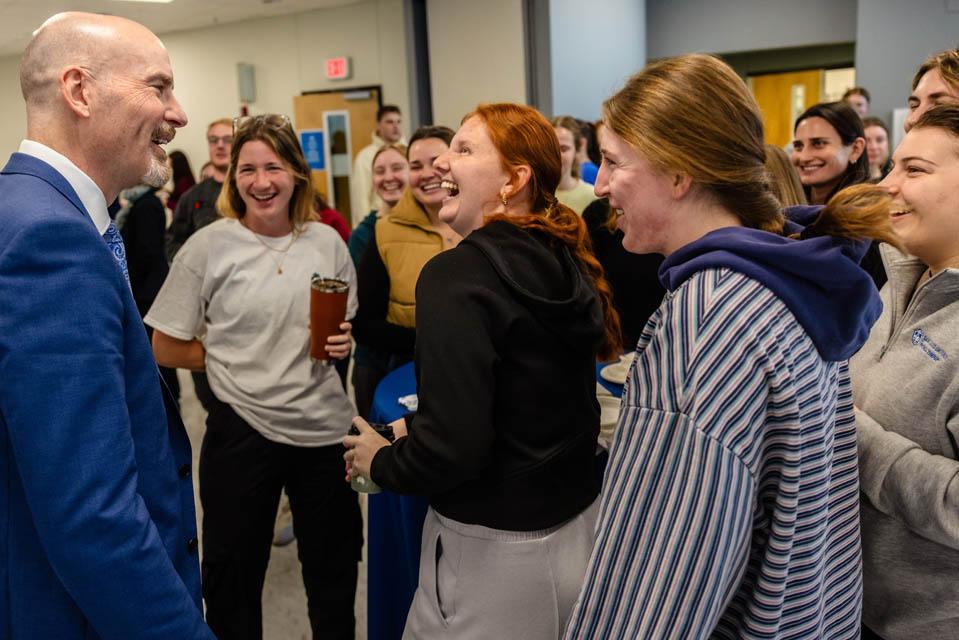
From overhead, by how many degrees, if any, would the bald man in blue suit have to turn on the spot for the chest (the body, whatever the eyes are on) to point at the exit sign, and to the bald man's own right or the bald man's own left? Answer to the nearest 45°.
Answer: approximately 90° to the bald man's own left

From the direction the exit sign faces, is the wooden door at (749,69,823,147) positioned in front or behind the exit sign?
behind

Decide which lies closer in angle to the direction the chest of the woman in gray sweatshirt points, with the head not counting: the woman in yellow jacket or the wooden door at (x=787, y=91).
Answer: the woman in yellow jacket

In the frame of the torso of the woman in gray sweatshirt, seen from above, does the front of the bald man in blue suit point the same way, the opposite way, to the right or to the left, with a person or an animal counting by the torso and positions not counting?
the opposite way

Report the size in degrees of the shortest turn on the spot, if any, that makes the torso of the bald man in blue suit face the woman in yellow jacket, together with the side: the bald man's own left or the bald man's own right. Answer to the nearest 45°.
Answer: approximately 45° to the bald man's own left

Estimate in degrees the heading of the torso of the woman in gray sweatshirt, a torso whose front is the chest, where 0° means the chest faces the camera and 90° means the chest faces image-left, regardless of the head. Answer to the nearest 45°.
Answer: approximately 45°

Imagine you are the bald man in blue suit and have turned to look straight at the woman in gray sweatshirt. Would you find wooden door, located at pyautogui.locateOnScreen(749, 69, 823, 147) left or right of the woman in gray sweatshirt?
left

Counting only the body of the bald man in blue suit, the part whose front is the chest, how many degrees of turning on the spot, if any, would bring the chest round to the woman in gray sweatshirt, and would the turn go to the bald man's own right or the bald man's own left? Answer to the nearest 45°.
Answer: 0° — they already face them

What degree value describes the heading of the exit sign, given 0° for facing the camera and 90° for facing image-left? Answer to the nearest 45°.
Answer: approximately 45°

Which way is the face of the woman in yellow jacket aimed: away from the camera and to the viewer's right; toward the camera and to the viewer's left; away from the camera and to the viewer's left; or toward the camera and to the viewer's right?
toward the camera and to the viewer's right

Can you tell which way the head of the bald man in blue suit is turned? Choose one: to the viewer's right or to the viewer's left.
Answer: to the viewer's right

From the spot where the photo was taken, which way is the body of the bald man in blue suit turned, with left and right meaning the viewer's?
facing to the right of the viewer

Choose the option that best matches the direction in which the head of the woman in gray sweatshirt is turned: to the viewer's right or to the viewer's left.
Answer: to the viewer's left

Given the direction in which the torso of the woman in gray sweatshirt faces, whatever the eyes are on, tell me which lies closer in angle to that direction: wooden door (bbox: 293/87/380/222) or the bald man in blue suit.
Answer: the bald man in blue suit
